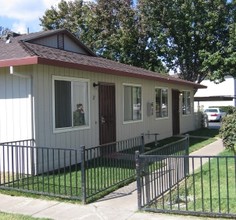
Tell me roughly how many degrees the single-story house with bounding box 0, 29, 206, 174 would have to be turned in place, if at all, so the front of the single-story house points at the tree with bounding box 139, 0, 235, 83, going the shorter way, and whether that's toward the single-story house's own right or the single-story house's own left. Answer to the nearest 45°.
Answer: approximately 90° to the single-story house's own left

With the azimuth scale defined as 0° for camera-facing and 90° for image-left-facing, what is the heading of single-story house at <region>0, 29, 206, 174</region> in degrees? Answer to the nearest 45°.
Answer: approximately 315°

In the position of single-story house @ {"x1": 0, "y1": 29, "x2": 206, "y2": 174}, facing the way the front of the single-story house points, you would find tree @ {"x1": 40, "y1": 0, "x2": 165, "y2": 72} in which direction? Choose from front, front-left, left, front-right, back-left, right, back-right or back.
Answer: back-left

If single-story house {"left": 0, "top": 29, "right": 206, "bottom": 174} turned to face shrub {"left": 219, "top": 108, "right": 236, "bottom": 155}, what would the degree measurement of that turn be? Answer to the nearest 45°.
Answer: approximately 45° to its left

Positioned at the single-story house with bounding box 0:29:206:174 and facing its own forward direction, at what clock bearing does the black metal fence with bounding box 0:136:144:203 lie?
The black metal fence is roughly at 1 o'clock from the single-story house.

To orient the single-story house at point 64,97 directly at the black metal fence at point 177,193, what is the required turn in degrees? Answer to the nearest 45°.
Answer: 0° — it already faces it

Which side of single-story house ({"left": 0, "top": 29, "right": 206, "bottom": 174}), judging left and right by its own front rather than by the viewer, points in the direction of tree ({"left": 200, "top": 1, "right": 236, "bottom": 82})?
left

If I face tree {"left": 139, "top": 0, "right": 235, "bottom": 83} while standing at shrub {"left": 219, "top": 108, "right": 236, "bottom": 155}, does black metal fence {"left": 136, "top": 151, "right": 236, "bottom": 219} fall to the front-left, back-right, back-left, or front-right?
back-left
